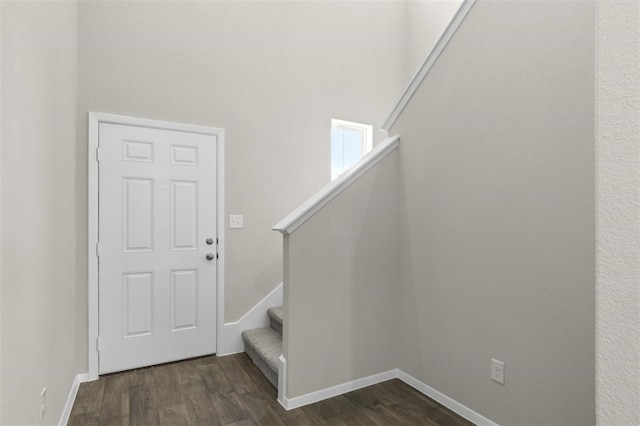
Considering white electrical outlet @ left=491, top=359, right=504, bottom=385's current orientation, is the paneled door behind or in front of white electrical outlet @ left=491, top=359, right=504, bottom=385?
in front

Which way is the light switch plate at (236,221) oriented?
toward the camera

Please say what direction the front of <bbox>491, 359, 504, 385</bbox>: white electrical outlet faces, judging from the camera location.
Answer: facing the viewer and to the left of the viewer

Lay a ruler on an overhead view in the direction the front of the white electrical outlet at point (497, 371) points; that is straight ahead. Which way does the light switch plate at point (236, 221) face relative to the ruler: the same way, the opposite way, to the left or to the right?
to the left

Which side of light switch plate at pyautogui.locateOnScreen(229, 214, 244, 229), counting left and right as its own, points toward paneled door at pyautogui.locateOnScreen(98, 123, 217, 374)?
right
